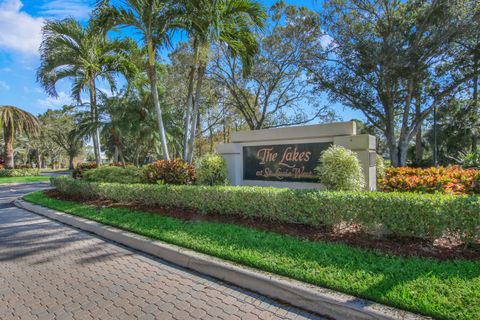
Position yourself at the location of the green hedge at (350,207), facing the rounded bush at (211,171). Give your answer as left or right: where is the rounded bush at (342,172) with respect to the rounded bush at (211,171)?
right

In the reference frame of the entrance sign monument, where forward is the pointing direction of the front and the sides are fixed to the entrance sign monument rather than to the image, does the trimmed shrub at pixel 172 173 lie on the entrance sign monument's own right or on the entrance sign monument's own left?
on the entrance sign monument's own right

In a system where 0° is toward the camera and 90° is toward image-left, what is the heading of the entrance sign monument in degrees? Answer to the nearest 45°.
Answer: approximately 45°

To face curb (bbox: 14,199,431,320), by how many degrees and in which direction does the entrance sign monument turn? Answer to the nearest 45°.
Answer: approximately 45° to its left

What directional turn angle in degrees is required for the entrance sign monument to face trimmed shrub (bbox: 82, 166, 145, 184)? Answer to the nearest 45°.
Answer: approximately 45° to its right

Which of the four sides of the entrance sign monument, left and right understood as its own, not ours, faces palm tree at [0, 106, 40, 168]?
right

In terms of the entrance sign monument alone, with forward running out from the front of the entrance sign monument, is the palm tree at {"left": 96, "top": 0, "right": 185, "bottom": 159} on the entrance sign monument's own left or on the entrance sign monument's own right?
on the entrance sign monument's own right

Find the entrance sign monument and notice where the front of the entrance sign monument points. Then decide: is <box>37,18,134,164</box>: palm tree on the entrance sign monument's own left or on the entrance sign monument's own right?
on the entrance sign monument's own right
